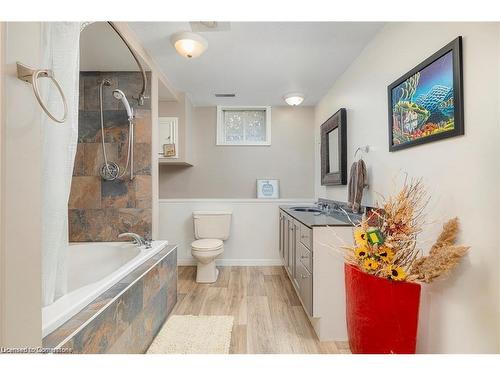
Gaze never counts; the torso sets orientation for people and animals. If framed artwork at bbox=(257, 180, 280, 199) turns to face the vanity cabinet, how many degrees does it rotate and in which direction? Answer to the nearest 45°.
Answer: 0° — it already faces it

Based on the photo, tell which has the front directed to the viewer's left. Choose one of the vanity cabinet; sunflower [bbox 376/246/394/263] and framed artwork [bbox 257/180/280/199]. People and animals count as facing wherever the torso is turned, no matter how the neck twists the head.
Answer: the vanity cabinet

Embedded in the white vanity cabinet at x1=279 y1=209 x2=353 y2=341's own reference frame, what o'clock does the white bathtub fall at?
The white bathtub is roughly at 12 o'clock from the white vanity cabinet.

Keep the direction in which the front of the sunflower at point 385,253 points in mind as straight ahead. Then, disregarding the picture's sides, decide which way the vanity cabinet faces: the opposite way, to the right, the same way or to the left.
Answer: to the right

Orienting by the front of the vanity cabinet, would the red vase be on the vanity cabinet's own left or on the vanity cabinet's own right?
on the vanity cabinet's own left

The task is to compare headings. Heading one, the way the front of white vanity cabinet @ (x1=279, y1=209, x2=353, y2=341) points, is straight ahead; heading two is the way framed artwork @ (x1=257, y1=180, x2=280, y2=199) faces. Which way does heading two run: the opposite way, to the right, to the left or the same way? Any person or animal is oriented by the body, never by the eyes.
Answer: to the left

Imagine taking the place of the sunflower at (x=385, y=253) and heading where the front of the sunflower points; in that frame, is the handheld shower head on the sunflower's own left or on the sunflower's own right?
on the sunflower's own right

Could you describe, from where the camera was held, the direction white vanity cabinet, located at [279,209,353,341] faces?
facing to the left of the viewer

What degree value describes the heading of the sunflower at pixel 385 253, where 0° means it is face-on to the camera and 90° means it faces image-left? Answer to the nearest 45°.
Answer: approximately 0°
